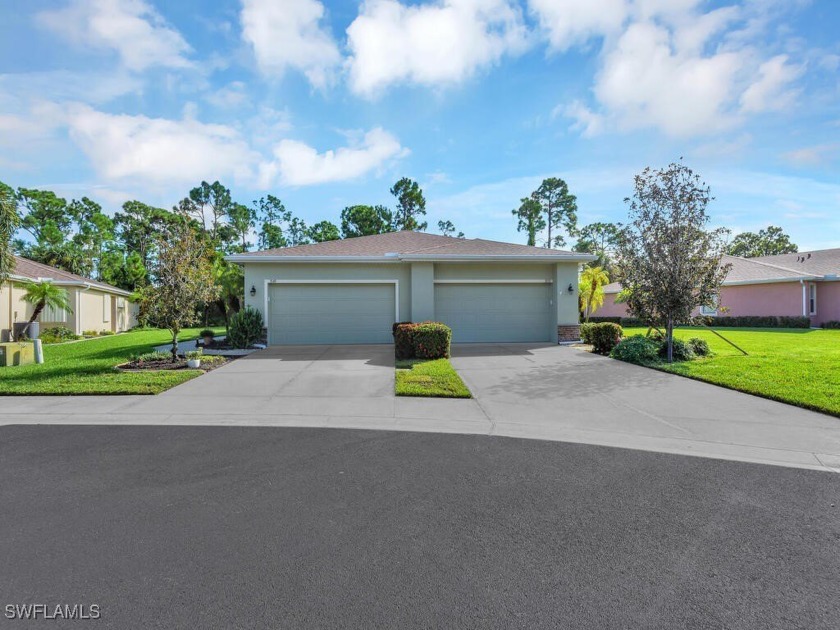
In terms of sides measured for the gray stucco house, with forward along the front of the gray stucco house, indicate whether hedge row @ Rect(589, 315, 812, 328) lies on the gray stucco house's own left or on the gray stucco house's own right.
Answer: on the gray stucco house's own left

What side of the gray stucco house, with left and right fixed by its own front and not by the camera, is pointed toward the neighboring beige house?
right

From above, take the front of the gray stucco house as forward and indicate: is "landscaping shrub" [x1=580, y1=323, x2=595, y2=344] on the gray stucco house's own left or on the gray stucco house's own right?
on the gray stucco house's own left

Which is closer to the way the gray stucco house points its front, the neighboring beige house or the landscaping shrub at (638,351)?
the landscaping shrub

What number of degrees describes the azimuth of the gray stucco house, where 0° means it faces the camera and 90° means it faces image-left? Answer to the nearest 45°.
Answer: approximately 0°

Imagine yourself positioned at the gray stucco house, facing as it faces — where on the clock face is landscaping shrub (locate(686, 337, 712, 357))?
The landscaping shrub is roughly at 10 o'clock from the gray stucco house.

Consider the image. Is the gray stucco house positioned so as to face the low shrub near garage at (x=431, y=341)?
yes

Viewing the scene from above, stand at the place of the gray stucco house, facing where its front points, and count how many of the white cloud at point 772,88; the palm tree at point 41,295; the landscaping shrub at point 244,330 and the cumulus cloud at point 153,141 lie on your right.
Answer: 3

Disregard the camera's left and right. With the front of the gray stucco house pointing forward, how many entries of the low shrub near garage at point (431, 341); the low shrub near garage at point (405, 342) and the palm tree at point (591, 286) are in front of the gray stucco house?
2

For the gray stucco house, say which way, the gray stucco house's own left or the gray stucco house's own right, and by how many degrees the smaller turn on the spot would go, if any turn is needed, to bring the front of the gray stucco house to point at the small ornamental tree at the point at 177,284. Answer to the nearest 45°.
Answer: approximately 45° to the gray stucco house's own right

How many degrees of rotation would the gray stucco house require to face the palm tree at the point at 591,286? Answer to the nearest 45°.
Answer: approximately 135° to its left

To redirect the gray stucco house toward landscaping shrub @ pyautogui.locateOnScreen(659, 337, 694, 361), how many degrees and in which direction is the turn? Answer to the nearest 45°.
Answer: approximately 45° to its left

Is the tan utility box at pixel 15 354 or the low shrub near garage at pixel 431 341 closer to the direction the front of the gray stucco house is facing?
the low shrub near garage
